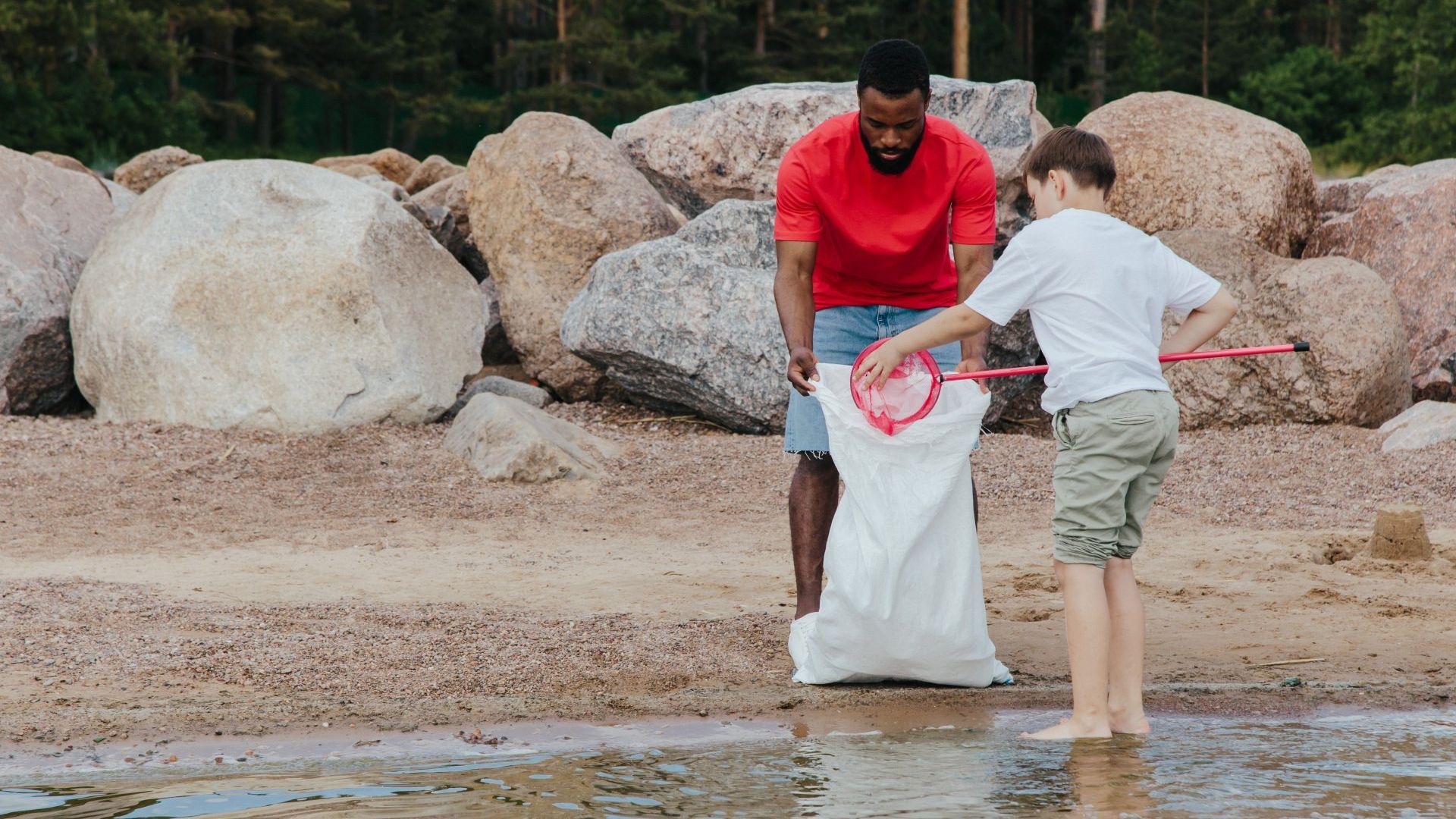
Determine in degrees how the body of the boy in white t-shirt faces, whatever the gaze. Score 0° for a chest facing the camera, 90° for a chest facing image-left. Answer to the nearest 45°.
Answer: approximately 135°

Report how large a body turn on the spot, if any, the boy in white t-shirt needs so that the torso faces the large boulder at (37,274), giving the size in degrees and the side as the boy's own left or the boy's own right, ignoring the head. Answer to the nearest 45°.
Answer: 0° — they already face it

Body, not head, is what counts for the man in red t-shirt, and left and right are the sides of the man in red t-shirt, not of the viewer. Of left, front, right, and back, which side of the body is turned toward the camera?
front

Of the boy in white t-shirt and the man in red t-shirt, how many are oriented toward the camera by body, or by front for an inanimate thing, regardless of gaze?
1

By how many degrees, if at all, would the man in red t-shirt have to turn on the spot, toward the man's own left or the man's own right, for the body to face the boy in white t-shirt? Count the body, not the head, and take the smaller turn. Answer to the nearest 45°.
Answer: approximately 45° to the man's own left

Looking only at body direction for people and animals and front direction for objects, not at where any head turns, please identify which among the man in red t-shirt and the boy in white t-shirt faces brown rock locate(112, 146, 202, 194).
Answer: the boy in white t-shirt

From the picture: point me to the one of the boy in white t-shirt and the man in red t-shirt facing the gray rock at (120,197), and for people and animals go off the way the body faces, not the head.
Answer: the boy in white t-shirt

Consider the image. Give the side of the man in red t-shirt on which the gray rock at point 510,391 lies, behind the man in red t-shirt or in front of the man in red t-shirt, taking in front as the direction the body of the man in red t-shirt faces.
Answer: behind

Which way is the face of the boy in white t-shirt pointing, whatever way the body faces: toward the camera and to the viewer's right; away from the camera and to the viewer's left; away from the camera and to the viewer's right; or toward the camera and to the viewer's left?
away from the camera and to the viewer's left

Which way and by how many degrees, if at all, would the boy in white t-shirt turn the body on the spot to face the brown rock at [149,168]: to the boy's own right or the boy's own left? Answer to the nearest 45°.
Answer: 0° — they already face it

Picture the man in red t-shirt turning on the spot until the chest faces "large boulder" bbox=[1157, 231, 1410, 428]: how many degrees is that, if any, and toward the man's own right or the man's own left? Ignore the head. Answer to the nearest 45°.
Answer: approximately 135° to the man's own left

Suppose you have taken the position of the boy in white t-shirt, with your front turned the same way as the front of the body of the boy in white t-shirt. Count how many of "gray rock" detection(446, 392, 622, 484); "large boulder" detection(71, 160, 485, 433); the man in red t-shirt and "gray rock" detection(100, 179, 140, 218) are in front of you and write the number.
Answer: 4

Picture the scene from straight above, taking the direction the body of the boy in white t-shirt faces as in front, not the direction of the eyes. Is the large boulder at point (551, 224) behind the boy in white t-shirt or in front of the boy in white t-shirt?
in front
